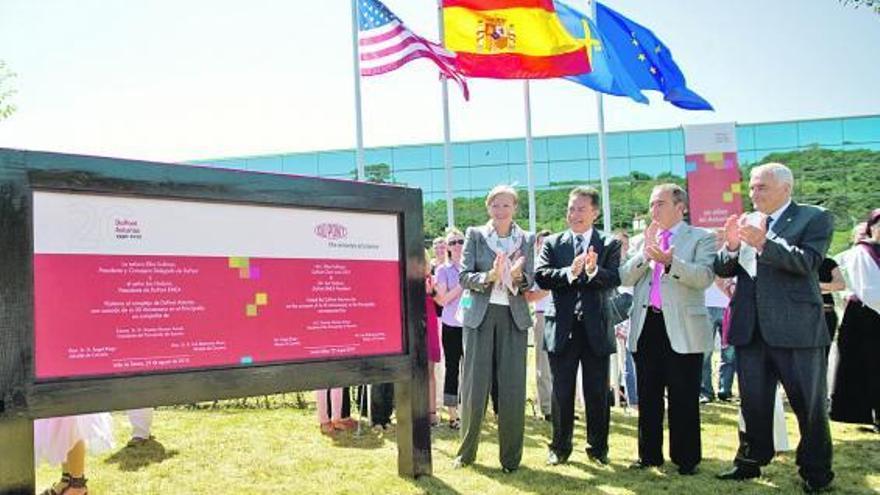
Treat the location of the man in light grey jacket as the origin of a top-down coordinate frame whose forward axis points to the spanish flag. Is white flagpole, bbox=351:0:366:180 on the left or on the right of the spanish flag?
left

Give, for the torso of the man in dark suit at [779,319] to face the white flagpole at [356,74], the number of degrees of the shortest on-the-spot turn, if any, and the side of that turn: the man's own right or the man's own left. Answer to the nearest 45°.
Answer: approximately 90° to the man's own right

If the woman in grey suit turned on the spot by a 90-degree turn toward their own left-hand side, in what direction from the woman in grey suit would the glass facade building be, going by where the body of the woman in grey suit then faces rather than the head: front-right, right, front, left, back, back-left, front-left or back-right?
left

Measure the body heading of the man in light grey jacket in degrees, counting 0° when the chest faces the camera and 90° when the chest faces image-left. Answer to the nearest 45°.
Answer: approximately 45°

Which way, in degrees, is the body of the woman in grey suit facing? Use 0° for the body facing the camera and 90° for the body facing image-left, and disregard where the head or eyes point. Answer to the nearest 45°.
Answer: approximately 0°
